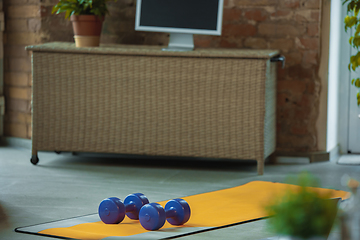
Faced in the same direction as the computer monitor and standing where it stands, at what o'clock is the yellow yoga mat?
The yellow yoga mat is roughly at 12 o'clock from the computer monitor.

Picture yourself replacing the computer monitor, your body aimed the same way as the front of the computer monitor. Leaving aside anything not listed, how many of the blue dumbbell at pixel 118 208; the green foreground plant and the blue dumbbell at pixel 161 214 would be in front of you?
3

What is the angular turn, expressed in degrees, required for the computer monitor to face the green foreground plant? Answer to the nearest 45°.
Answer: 0° — it already faces it

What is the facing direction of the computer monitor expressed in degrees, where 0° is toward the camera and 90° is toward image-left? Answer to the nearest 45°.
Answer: approximately 0°

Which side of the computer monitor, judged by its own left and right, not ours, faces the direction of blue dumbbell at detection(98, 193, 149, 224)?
front

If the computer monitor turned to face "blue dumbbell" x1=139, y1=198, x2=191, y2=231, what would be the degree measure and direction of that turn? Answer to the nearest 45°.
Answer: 0° — it already faces it
